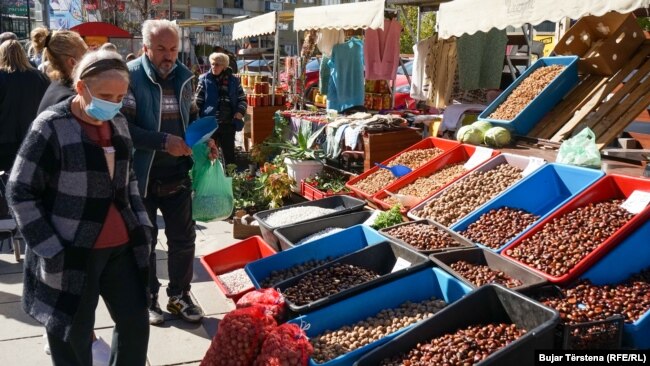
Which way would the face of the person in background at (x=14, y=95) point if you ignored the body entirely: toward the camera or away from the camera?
away from the camera

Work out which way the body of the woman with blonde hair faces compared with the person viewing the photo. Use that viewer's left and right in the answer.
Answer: facing away from the viewer and to the right of the viewer

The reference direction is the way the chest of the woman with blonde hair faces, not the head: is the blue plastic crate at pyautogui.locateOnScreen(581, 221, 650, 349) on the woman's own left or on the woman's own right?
on the woman's own right

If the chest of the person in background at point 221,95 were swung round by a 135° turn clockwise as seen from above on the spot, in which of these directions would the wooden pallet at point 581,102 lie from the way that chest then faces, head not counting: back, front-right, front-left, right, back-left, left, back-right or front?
back

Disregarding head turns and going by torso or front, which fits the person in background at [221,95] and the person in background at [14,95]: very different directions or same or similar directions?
very different directions

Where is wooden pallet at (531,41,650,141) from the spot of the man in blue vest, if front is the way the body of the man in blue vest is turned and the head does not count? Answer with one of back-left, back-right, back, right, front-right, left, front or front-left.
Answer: front-left

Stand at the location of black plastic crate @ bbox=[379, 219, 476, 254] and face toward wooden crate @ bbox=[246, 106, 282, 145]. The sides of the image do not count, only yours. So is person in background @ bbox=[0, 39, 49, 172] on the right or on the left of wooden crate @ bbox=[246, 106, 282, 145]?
left

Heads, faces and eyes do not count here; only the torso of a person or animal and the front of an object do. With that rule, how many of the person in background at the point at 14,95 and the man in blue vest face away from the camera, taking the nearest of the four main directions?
1

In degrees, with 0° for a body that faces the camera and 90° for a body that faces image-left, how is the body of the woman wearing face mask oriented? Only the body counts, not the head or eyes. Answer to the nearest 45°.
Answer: approximately 315°

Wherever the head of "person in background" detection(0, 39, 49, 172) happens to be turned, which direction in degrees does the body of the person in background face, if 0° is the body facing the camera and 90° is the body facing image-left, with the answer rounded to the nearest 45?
approximately 180°
